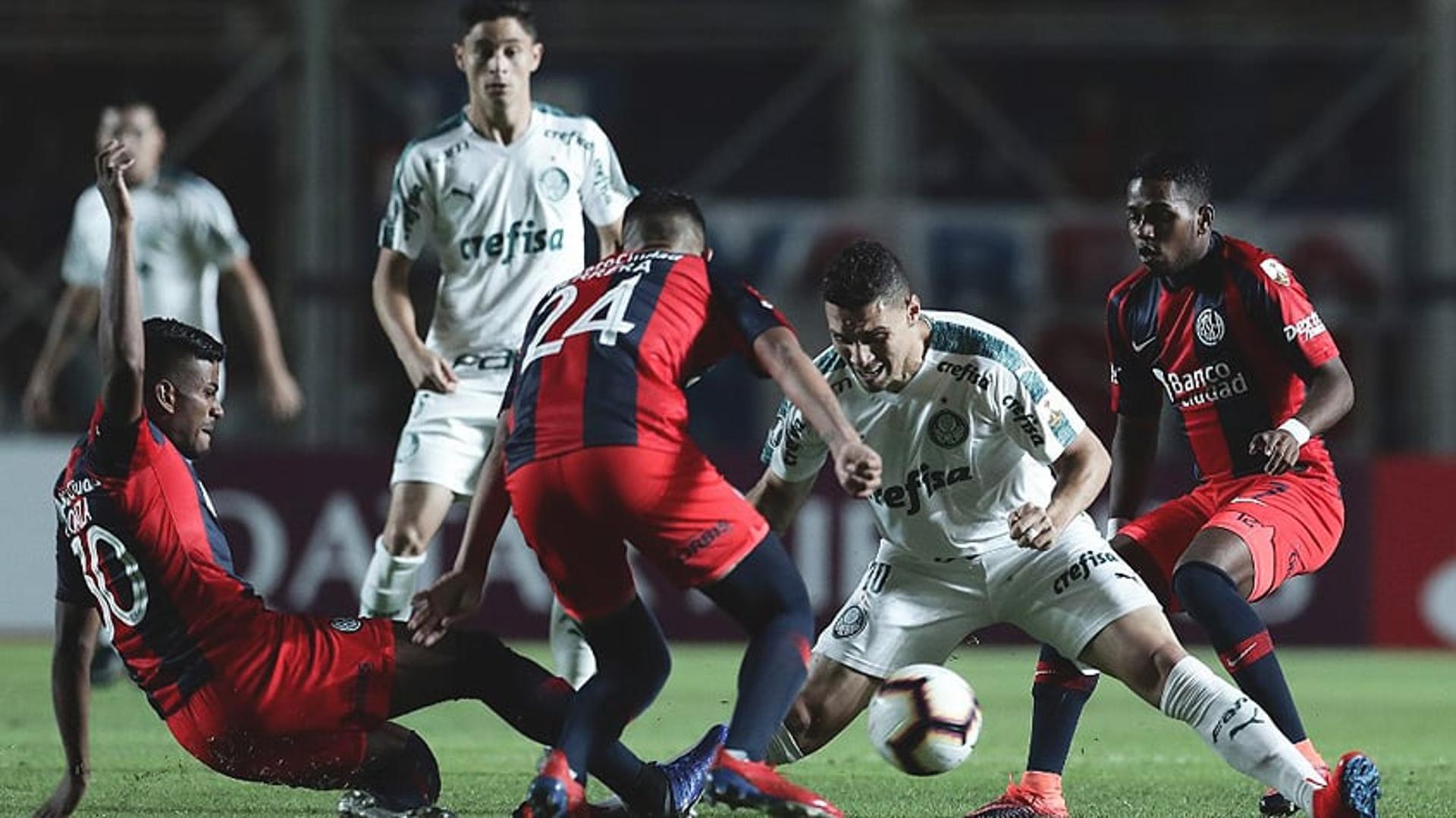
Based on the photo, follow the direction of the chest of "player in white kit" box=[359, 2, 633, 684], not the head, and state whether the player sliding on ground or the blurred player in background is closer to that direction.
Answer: the player sliding on ground

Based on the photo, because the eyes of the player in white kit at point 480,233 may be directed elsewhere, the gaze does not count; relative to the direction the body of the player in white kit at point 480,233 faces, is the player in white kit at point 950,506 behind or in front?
in front

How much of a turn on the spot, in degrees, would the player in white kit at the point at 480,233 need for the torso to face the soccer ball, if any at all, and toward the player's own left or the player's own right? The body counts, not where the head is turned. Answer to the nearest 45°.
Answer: approximately 45° to the player's own left

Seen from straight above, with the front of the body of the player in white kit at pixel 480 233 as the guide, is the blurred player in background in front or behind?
behind

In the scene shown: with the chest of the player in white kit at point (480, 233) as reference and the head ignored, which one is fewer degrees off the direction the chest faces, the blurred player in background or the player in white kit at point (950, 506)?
the player in white kit

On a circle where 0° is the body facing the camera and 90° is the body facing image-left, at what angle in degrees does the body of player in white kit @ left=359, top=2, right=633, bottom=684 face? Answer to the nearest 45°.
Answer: approximately 0°
